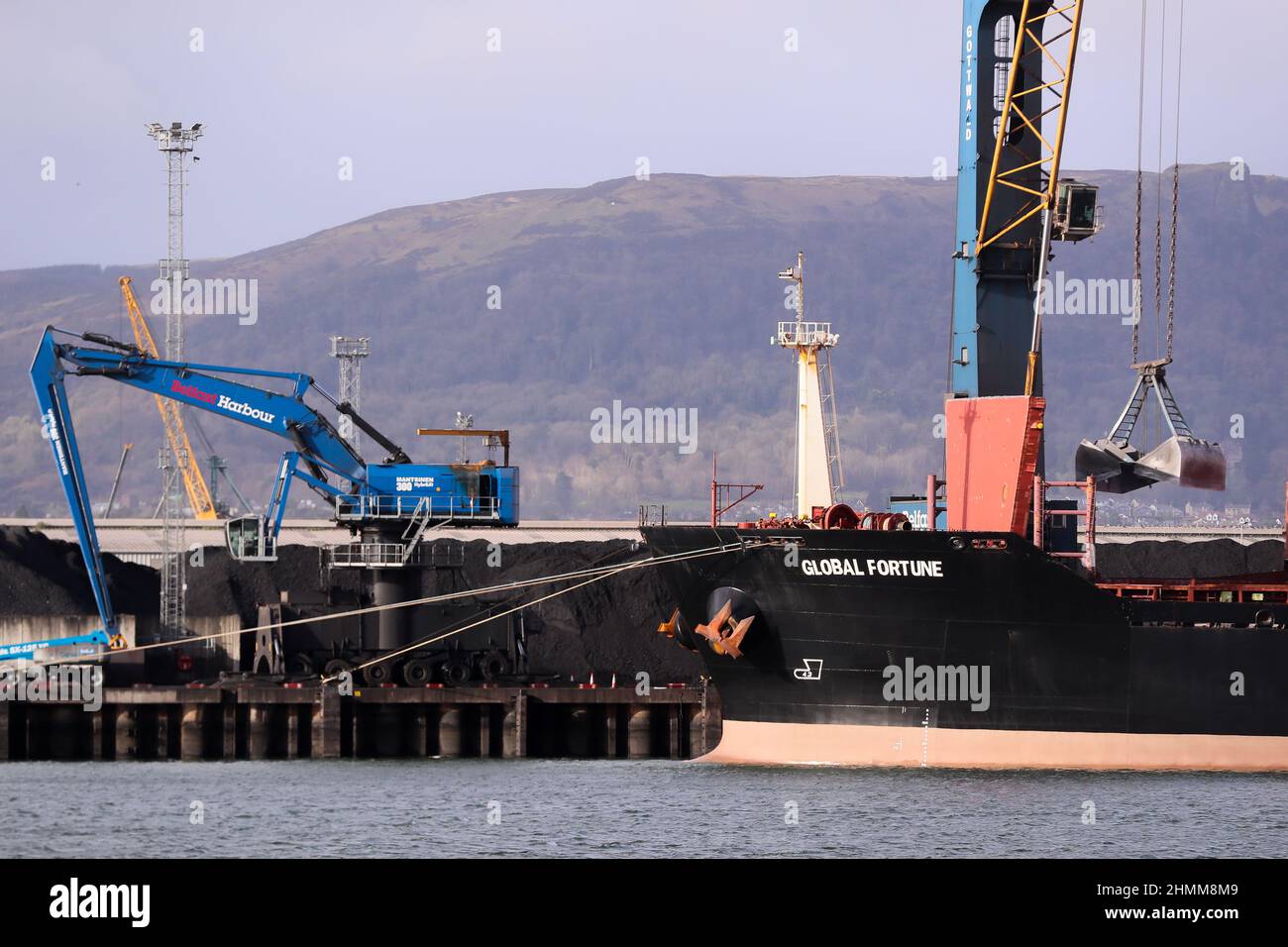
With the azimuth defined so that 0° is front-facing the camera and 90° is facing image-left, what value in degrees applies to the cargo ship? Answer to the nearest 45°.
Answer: approximately 90°
